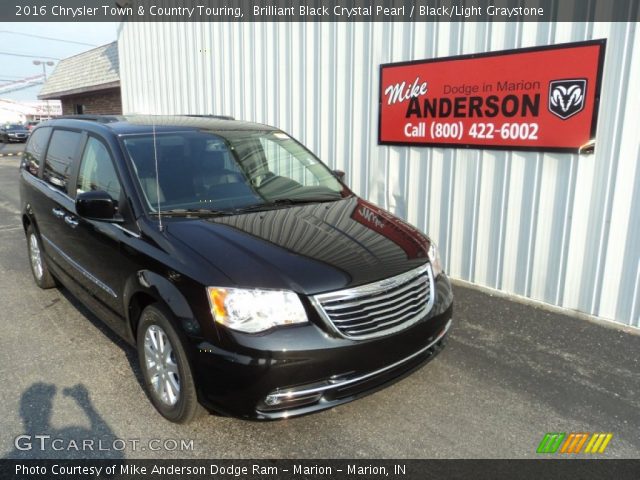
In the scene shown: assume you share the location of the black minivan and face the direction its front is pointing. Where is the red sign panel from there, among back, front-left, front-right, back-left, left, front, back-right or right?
left

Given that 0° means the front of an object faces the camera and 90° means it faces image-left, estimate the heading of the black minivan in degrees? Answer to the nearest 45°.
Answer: approximately 315°

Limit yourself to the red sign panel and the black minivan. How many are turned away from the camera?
0

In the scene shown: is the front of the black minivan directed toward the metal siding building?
no

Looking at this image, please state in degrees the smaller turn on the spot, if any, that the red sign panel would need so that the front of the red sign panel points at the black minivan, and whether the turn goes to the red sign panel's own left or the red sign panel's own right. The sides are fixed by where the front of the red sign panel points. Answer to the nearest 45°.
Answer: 0° — it already faces it

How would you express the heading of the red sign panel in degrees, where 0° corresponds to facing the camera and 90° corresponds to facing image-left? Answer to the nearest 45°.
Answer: approximately 45°
